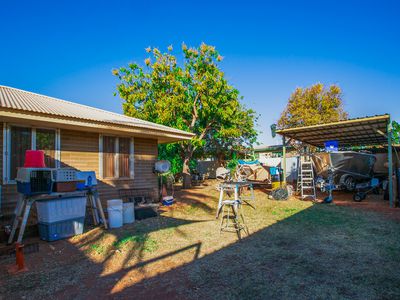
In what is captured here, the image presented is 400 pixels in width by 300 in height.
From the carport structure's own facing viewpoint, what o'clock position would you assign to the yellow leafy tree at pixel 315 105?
The yellow leafy tree is roughly at 4 o'clock from the carport structure.

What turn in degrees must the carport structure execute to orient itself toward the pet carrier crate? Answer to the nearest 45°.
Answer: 0° — it already faces it

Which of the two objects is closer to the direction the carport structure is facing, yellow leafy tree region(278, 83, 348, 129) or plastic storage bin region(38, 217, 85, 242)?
the plastic storage bin

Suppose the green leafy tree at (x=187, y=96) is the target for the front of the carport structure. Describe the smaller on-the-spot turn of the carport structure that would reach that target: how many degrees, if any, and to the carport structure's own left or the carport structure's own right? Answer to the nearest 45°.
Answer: approximately 45° to the carport structure's own right

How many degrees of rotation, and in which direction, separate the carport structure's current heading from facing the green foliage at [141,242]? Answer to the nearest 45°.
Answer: approximately 45° to its left

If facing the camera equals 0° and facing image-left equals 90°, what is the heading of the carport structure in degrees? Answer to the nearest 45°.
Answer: approximately 45°

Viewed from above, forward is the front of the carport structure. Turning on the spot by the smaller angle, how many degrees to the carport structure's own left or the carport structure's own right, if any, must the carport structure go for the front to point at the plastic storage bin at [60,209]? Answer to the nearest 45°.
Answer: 0° — it already faces it

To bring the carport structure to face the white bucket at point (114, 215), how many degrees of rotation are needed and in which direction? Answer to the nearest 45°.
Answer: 0° — it already faces it

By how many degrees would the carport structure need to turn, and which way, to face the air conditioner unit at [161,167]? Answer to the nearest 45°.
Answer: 0° — it already faces it
